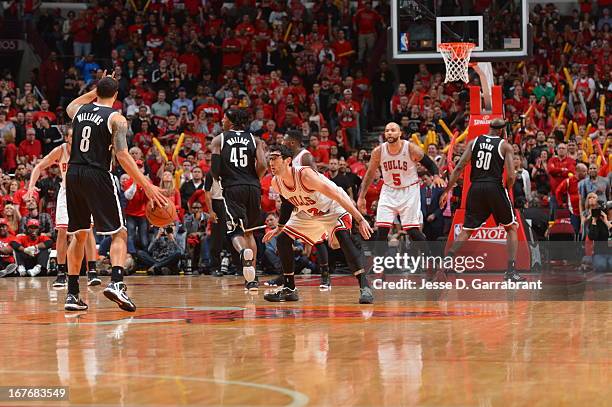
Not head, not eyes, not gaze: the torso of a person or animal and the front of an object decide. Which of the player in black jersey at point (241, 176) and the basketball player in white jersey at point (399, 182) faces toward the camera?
the basketball player in white jersey

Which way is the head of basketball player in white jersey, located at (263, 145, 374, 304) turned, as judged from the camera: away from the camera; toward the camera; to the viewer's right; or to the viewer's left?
to the viewer's left

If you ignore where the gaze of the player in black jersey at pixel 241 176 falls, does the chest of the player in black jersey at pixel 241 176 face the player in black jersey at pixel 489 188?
no

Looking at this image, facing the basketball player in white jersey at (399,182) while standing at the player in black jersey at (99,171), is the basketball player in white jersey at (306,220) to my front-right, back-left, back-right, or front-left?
front-right

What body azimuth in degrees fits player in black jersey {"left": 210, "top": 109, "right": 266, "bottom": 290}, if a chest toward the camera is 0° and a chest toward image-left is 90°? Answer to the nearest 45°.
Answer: approximately 180°

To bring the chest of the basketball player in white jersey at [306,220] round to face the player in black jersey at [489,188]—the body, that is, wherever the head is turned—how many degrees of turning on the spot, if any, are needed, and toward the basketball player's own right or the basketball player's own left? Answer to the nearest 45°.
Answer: approximately 180°

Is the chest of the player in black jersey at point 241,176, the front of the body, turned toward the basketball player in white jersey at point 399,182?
no

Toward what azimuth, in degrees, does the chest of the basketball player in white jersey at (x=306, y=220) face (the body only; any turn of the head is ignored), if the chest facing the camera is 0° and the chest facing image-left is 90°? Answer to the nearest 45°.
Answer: approximately 45°

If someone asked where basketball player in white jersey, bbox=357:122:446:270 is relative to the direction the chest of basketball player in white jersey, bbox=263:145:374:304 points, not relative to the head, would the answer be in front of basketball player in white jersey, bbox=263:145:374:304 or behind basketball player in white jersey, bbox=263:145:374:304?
behind

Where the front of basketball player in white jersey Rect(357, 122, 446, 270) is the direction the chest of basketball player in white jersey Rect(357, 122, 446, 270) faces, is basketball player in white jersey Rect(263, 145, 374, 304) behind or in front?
in front

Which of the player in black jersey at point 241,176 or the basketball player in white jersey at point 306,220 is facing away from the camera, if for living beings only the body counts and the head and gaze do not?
the player in black jersey

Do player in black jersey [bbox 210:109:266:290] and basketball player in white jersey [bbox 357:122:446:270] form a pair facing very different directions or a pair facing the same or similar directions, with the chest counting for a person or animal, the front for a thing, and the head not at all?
very different directions

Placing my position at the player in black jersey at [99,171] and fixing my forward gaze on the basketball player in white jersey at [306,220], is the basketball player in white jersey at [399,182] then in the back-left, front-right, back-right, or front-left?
front-left

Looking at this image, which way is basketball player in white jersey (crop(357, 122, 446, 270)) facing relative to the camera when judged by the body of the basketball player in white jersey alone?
toward the camera

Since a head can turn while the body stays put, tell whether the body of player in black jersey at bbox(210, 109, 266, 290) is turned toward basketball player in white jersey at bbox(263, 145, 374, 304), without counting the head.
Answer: no
